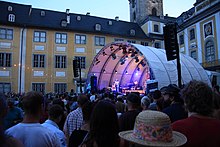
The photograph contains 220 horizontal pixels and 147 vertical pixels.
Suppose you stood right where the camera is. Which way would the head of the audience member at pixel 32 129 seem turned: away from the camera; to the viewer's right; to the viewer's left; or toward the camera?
away from the camera

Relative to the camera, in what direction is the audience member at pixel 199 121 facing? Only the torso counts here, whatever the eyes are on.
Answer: away from the camera

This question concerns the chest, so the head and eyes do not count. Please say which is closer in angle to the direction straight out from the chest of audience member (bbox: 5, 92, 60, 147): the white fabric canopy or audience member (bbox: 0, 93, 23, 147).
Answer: the white fabric canopy

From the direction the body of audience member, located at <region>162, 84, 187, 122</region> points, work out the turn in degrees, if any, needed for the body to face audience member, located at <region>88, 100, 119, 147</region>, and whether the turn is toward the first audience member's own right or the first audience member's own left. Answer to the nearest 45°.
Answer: approximately 90° to the first audience member's own left

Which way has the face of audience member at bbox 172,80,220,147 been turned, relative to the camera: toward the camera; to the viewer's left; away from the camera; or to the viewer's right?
away from the camera

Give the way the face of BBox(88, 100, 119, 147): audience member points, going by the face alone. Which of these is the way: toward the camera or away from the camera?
away from the camera

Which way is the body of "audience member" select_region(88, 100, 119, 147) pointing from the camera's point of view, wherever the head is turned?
away from the camera

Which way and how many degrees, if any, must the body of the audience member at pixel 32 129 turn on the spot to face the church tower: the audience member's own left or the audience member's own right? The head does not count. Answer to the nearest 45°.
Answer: approximately 45° to the audience member's own right

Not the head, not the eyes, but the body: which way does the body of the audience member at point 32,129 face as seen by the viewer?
away from the camera

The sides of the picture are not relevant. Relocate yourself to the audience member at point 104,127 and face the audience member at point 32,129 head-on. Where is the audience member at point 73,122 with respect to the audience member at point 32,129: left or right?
right

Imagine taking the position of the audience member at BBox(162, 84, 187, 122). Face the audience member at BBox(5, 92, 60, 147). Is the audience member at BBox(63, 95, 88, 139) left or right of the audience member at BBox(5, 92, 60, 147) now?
right
